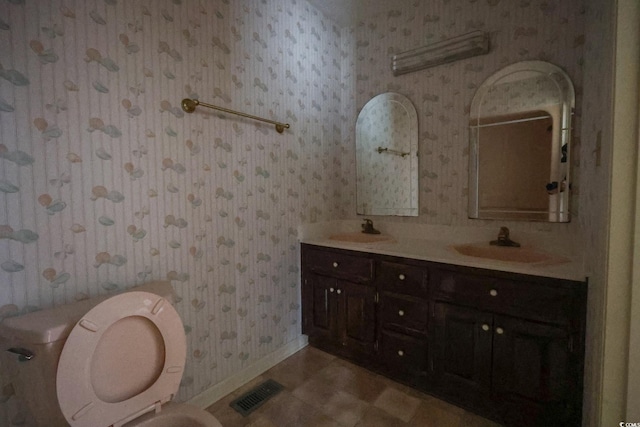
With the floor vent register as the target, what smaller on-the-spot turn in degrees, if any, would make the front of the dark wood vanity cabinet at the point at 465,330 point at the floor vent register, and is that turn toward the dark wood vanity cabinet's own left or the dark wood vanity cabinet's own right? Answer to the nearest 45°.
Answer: approximately 45° to the dark wood vanity cabinet's own right

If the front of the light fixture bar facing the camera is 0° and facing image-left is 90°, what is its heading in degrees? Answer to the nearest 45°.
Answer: approximately 45°

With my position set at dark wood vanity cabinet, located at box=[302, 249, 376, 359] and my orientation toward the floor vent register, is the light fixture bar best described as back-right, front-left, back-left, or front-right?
back-left

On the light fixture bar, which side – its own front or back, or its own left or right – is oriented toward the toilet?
front

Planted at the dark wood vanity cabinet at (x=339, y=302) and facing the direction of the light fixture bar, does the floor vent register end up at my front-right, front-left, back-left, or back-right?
back-right

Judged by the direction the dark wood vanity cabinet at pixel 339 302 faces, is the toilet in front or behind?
in front

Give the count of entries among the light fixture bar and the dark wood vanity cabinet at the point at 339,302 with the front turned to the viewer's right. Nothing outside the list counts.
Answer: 0

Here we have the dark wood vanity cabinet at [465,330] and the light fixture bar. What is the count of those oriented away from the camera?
0
